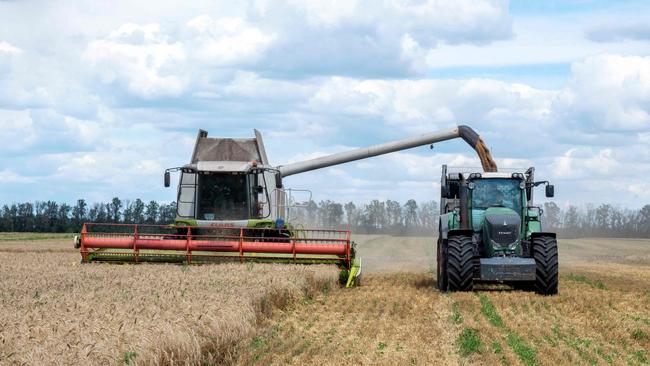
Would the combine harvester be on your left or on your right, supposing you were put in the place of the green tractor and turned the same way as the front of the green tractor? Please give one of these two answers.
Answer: on your right

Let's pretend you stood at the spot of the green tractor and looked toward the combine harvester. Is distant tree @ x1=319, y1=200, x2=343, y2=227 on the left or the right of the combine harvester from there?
right

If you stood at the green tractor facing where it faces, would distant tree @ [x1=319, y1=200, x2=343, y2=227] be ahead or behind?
behind

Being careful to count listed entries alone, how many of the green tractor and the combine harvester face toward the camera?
2

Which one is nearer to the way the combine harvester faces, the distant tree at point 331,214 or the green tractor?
the green tractor

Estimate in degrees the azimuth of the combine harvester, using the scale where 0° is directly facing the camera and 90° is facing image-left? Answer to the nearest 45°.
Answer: approximately 0°

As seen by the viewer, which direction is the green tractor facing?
toward the camera
